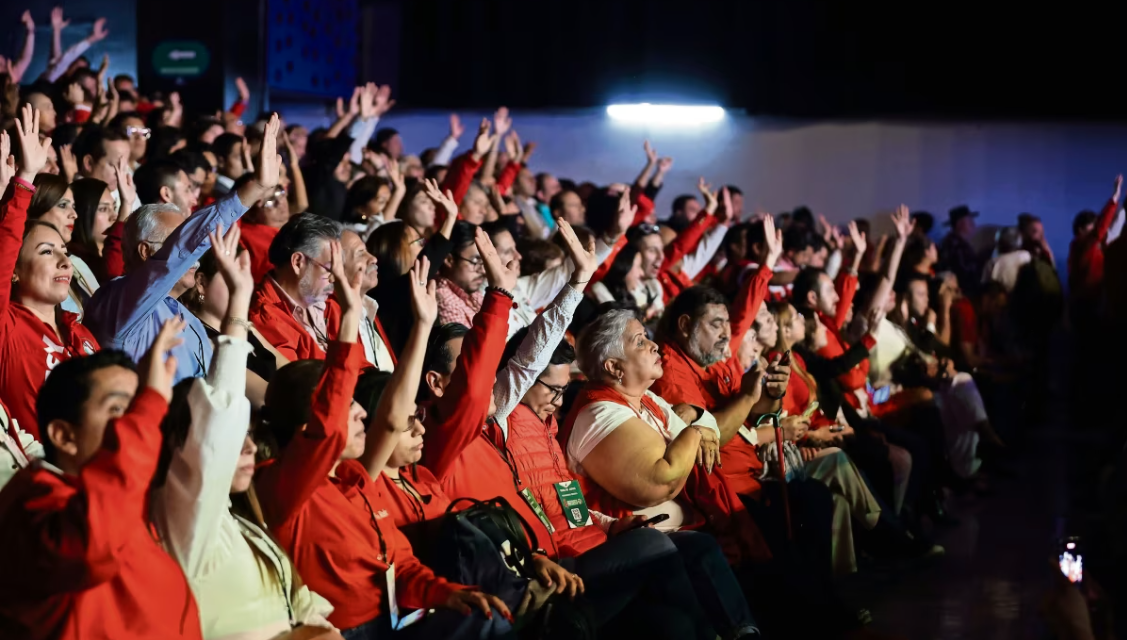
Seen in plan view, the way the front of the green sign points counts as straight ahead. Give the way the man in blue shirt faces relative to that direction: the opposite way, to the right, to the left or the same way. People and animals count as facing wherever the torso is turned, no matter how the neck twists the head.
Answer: to the left

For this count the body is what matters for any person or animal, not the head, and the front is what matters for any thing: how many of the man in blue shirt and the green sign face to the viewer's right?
1

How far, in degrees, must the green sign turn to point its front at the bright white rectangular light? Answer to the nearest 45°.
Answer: approximately 90° to its left

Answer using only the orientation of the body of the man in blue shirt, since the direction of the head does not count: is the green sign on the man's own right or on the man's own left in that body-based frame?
on the man's own left

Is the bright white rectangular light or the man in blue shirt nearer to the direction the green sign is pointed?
the man in blue shirt

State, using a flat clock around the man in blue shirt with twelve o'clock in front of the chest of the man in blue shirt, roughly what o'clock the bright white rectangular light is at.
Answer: The bright white rectangular light is roughly at 10 o'clock from the man in blue shirt.

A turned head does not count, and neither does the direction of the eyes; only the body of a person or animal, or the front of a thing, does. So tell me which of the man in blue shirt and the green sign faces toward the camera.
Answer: the green sign

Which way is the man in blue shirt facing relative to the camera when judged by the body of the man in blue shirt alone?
to the viewer's right

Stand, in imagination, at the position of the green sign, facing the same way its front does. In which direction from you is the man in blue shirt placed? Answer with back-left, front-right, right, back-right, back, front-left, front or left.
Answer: front

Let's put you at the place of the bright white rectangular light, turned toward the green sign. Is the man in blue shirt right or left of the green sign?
left

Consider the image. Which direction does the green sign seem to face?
toward the camera
